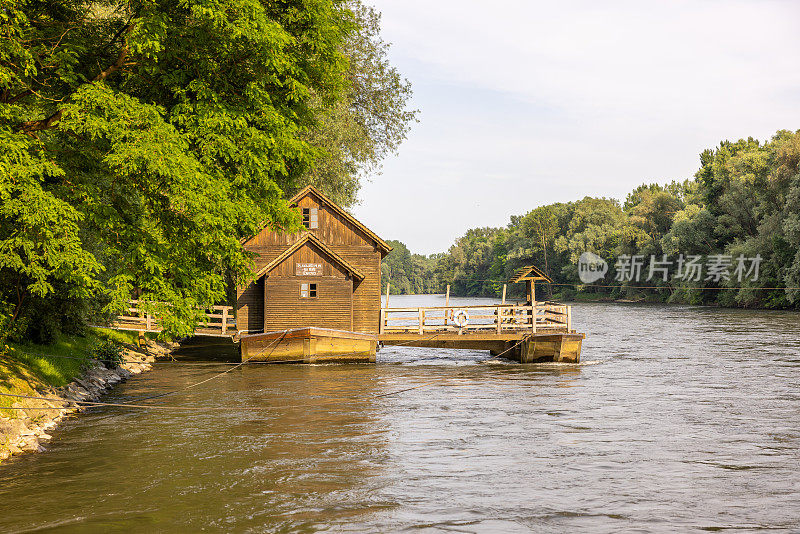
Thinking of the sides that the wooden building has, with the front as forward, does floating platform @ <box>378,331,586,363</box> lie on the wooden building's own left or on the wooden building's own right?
on the wooden building's own left

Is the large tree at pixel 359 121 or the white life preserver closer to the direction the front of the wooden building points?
the white life preserver

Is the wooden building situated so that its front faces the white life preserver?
no

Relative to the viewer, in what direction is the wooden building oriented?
toward the camera

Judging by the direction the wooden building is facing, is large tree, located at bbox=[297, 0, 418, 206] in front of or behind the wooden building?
behind

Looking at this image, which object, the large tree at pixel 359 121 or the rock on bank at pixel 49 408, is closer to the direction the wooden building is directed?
the rock on bank

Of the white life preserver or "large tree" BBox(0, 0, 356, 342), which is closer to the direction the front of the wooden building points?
the large tree

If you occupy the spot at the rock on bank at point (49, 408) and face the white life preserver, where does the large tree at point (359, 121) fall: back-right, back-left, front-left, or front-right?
front-left

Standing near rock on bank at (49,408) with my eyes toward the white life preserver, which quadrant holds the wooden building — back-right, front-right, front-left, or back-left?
front-left
